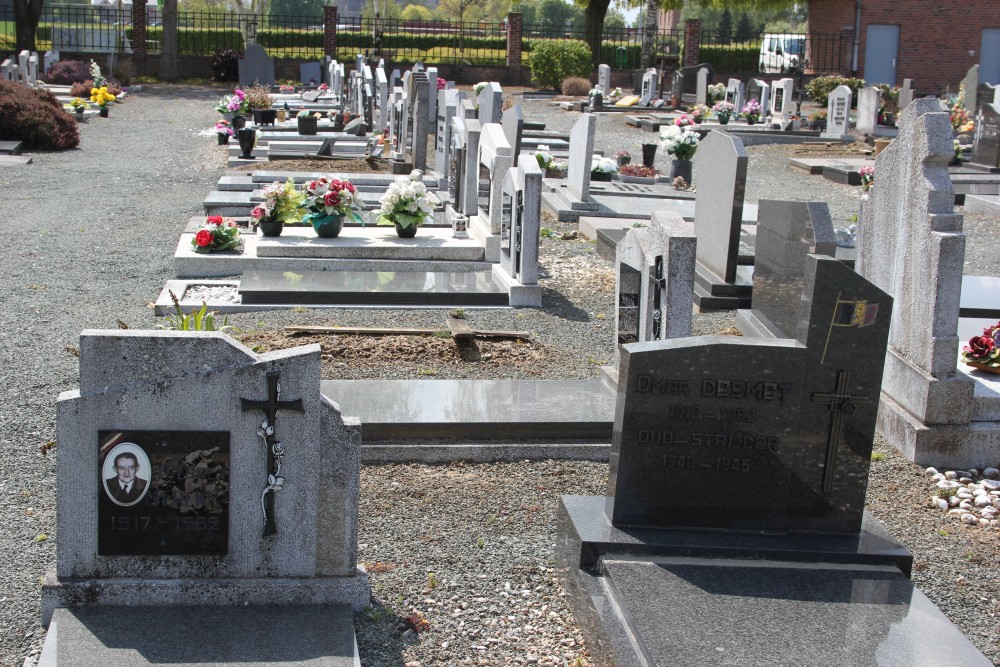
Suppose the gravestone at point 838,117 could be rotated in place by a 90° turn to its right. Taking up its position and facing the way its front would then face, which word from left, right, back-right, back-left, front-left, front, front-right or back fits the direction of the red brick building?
right

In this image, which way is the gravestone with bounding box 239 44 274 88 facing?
toward the camera

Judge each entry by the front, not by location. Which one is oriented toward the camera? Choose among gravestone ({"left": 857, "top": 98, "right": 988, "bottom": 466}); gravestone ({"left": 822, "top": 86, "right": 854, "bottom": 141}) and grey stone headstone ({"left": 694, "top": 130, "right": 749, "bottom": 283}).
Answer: gravestone ({"left": 822, "top": 86, "right": 854, "bottom": 141})

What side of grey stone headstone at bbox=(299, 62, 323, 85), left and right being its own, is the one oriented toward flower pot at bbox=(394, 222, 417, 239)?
front

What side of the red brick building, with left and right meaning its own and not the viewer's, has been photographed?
front

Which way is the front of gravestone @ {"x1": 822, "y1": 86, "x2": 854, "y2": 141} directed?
toward the camera

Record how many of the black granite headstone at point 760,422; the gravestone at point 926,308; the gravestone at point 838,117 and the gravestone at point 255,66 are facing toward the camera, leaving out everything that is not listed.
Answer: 3

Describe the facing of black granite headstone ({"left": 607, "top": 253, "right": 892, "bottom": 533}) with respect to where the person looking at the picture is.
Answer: facing the viewer

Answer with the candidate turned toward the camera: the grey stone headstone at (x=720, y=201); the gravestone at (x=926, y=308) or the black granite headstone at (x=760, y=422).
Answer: the black granite headstone

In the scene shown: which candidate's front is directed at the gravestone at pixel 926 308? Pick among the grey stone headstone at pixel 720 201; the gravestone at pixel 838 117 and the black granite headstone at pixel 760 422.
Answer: the gravestone at pixel 838 117

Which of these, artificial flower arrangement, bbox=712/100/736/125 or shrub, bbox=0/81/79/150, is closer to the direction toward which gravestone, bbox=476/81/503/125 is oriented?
the shrub
